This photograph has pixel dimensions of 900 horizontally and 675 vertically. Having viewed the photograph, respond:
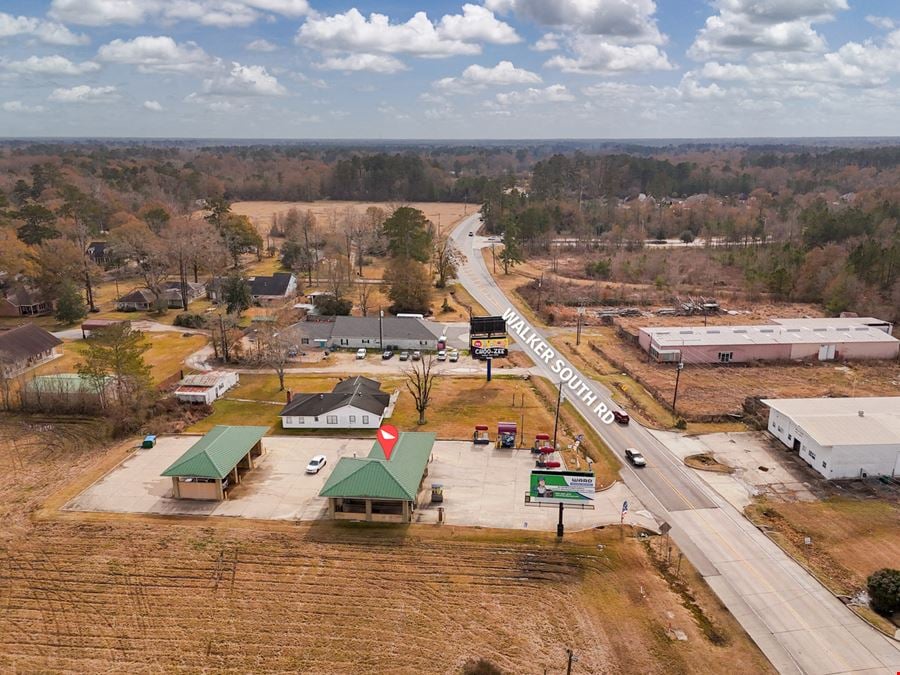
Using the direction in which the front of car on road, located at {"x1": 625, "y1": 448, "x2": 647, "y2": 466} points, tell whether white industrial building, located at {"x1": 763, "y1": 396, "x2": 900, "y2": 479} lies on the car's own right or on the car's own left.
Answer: on the car's own left

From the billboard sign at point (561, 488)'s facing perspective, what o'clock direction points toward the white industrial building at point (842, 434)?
The white industrial building is roughly at 8 o'clock from the billboard sign.

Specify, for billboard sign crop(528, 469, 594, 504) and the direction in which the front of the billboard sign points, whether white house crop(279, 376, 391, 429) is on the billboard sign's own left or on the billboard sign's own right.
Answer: on the billboard sign's own right

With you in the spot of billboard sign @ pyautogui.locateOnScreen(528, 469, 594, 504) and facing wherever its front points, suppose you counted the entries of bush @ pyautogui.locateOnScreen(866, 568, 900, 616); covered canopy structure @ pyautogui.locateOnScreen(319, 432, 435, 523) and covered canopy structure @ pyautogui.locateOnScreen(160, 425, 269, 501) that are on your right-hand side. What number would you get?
2

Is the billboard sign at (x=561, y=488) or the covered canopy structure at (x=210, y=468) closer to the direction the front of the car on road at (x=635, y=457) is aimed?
the billboard sign

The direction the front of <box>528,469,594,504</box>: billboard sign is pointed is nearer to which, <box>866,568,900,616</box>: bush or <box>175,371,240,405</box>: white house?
the bush

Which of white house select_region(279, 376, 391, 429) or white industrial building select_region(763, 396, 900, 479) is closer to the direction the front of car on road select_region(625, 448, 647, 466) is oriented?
the white industrial building

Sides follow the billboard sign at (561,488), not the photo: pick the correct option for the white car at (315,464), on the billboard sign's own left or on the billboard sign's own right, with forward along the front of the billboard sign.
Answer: on the billboard sign's own right

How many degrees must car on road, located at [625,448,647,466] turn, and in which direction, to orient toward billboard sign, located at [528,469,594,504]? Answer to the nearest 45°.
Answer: approximately 45° to its right

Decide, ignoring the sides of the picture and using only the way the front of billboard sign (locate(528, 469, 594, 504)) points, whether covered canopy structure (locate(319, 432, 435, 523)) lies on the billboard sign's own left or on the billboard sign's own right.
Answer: on the billboard sign's own right

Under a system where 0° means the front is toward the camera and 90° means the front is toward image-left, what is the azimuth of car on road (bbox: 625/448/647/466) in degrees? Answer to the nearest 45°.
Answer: approximately 315°

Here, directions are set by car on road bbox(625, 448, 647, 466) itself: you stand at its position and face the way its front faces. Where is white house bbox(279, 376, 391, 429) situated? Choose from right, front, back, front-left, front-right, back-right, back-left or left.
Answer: back-right

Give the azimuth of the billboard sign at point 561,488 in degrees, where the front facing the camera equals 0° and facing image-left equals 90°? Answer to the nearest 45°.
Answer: approximately 0°

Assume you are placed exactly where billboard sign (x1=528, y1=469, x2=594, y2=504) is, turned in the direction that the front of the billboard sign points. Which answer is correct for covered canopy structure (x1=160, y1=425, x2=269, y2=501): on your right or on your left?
on your right
